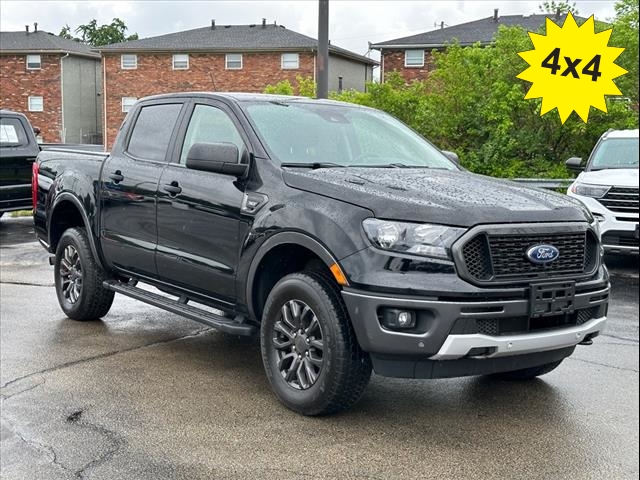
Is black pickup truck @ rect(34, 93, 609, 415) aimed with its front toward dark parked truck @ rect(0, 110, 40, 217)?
no

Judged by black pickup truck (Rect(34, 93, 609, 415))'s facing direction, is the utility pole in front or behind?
behind

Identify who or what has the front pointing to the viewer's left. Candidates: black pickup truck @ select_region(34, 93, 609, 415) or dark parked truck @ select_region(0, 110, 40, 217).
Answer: the dark parked truck

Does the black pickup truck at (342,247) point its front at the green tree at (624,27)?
no

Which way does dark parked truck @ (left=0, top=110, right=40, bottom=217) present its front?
to the viewer's left

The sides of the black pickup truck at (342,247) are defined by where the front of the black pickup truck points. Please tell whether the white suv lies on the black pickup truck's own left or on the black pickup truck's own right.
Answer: on the black pickup truck's own left

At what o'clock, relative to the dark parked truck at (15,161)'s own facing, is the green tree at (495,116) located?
The green tree is roughly at 6 o'clock from the dark parked truck.

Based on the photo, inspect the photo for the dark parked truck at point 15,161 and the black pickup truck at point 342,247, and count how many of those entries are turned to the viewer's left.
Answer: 1

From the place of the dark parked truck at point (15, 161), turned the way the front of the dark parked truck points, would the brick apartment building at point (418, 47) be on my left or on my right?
on my right
